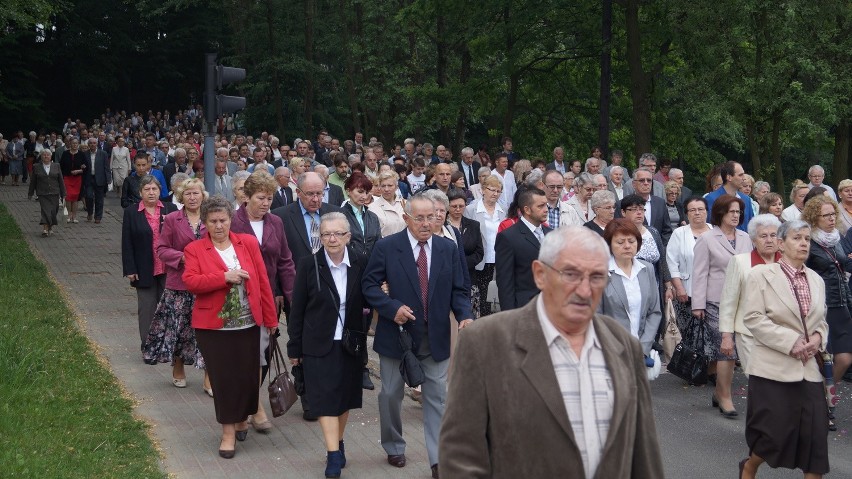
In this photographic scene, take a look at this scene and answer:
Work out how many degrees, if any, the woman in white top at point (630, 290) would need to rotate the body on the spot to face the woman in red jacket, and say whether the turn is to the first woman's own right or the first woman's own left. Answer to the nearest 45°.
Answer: approximately 90° to the first woman's own right

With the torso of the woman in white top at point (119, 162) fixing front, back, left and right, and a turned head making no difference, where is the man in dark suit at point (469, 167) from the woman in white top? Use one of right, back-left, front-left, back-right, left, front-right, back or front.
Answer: front-left

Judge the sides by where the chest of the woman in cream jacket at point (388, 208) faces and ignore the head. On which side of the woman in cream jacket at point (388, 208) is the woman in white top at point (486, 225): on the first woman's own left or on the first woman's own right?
on the first woman's own left

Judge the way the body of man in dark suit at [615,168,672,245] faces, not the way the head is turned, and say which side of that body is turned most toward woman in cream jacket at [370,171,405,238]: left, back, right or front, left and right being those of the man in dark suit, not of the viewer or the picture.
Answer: right

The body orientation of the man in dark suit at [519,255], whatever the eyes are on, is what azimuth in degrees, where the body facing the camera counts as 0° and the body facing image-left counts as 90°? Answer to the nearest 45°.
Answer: approximately 315°

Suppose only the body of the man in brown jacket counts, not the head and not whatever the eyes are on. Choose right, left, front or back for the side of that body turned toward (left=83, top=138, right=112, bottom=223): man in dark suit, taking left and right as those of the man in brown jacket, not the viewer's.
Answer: back

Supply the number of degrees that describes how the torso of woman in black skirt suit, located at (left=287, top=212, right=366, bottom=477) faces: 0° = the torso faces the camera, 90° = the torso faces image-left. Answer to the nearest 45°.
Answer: approximately 0°

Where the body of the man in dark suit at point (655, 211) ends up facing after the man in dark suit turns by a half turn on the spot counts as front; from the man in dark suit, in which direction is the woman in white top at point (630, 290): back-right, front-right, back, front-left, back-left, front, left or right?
back

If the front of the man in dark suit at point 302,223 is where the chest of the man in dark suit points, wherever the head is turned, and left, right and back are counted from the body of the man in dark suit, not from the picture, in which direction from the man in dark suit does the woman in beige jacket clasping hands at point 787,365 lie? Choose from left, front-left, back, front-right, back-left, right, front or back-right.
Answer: front

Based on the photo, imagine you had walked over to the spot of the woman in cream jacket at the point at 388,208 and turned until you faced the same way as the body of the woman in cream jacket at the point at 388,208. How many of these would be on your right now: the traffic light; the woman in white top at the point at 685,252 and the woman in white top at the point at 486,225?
1

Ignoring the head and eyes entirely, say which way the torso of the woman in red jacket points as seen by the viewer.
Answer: toward the camera

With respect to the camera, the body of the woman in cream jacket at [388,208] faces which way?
toward the camera
